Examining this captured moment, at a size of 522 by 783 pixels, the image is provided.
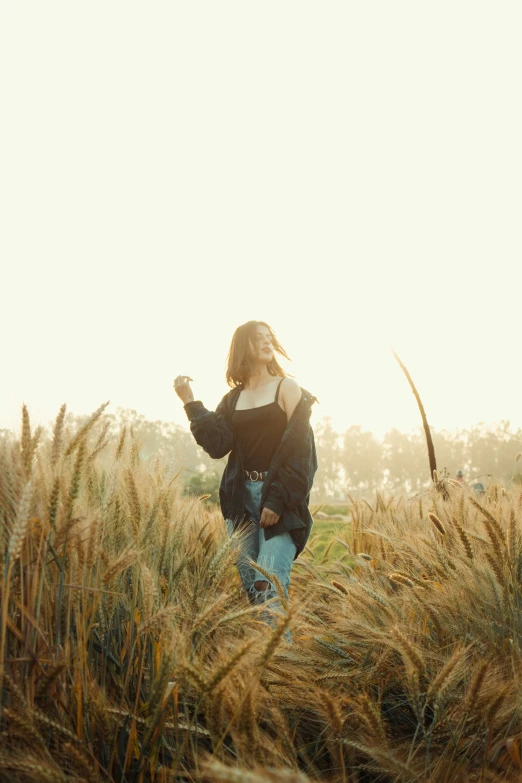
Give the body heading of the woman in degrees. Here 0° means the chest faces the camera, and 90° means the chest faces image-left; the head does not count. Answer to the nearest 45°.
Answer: approximately 0°
